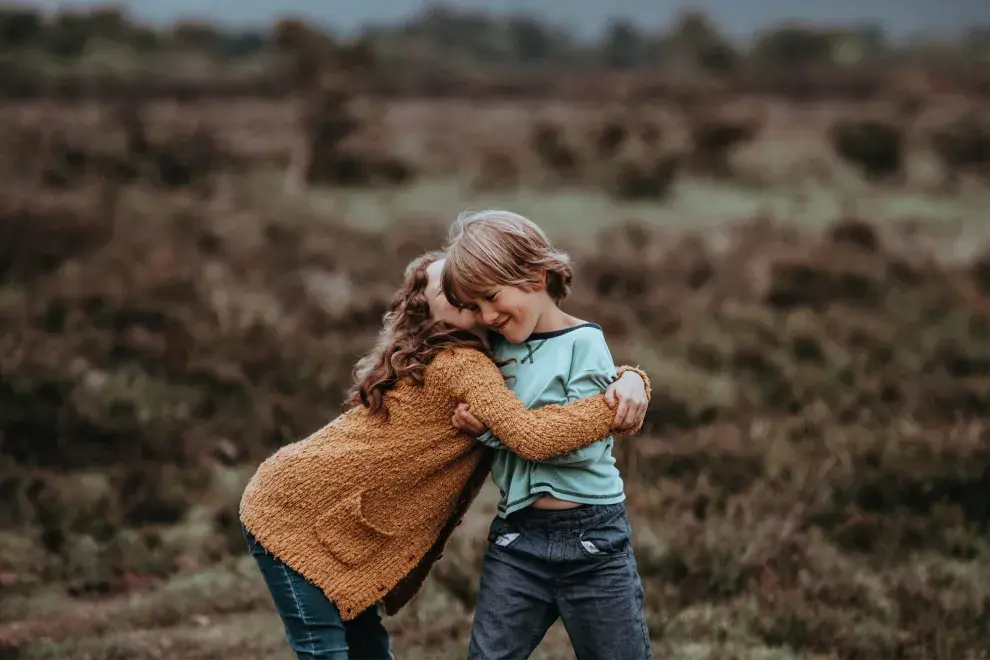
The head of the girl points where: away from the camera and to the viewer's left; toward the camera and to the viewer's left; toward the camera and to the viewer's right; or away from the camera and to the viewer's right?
away from the camera and to the viewer's right

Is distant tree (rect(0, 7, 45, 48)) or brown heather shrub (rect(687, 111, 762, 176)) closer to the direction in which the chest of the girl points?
the brown heather shrub

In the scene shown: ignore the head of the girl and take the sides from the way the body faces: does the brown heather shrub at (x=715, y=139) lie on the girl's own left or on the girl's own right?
on the girl's own left

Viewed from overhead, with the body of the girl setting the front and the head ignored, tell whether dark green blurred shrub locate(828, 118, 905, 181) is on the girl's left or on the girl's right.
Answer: on the girl's left

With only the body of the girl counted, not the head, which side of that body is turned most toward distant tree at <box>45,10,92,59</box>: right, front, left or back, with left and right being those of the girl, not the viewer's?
left

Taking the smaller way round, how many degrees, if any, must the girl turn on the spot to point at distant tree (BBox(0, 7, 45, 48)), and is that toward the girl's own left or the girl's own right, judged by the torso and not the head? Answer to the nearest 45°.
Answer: approximately 90° to the girl's own left

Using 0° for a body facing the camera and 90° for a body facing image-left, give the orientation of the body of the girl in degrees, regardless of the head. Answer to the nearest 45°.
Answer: approximately 270°

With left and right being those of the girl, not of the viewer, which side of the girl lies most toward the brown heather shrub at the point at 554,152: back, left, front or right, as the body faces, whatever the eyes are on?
left
